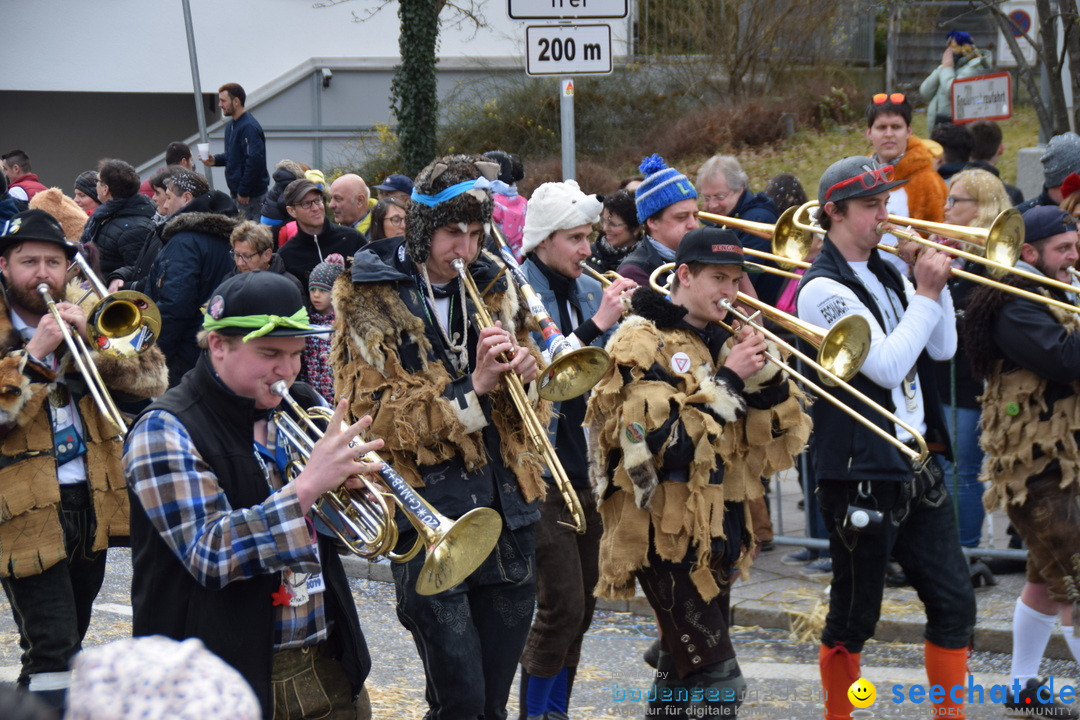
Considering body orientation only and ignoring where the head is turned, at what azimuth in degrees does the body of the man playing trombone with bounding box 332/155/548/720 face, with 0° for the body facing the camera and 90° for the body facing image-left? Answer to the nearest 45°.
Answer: approximately 315°

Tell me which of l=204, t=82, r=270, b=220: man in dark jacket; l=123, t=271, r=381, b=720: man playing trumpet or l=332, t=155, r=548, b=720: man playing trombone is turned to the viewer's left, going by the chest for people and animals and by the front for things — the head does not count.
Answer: the man in dark jacket

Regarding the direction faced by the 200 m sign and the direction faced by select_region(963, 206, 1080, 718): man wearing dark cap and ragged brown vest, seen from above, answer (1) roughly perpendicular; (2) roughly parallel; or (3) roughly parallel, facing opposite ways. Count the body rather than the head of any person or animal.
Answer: roughly perpendicular

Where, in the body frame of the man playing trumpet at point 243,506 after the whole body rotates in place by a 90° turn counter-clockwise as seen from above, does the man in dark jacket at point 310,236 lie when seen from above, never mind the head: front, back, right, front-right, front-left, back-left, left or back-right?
front-left

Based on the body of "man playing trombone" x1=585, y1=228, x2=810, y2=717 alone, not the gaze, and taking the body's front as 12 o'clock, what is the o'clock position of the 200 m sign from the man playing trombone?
The 200 m sign is roughly at 7 o'clock from the man playing trombone.
